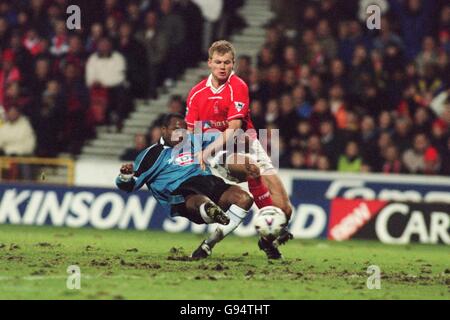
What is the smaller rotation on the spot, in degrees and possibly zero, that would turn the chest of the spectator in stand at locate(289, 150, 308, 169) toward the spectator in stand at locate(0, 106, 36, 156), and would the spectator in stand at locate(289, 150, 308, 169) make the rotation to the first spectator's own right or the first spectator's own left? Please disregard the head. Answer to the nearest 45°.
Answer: approximately 90° to the first spectator's own right

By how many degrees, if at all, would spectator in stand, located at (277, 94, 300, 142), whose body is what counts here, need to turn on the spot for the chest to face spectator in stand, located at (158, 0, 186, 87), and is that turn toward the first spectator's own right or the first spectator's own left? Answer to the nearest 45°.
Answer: approximately 135° to the first spectator's own right

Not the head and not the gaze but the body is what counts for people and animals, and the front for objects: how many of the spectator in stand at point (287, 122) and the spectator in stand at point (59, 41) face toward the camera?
2

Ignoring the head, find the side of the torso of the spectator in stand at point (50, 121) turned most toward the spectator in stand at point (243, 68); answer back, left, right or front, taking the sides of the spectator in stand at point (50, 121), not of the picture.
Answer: left

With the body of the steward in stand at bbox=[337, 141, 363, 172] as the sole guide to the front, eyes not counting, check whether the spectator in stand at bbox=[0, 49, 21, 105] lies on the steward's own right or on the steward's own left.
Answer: on the steward's own right

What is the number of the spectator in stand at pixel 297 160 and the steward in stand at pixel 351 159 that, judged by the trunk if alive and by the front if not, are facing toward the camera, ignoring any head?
2

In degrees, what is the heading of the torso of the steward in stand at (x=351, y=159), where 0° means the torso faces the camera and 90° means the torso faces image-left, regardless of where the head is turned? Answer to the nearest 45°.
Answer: approximately 0°

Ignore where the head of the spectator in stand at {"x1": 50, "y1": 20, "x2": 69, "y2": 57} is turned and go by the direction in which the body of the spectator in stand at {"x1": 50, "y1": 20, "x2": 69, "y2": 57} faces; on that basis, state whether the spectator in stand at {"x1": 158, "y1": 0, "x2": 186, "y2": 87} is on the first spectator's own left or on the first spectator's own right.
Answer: on the first spectator's own left
